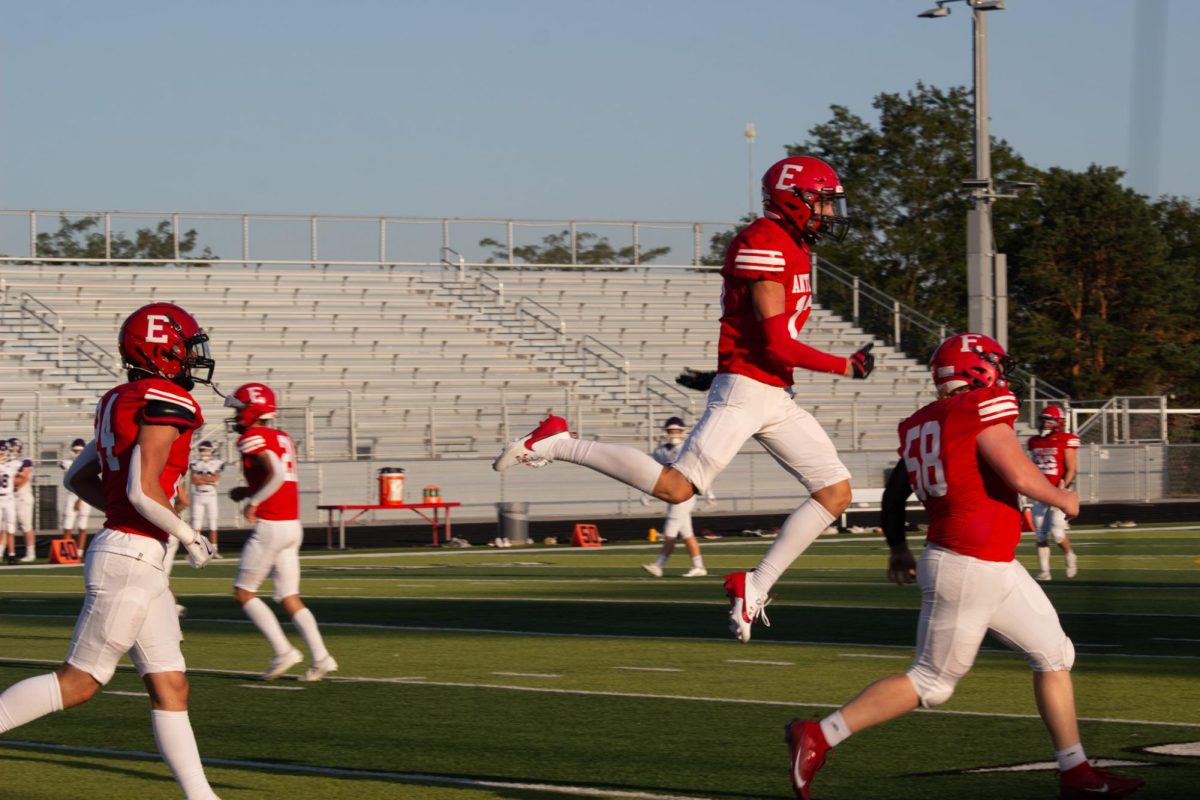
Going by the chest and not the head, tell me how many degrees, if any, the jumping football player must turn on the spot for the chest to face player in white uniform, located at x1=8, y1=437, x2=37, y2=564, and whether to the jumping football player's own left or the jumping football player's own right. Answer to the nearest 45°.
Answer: approximately 135° to the jumping football player's own left

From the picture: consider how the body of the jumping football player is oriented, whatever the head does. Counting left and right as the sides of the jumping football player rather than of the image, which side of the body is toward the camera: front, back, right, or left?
right

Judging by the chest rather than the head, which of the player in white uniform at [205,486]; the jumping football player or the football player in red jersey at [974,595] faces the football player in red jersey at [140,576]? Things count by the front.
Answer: the player in white uniform

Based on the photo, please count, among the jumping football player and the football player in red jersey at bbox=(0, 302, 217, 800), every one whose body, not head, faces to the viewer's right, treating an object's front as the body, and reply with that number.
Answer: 2

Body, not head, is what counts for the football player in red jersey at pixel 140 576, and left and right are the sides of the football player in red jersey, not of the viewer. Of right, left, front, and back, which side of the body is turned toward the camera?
right

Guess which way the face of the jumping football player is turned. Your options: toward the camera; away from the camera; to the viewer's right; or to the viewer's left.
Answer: to the viewer's right

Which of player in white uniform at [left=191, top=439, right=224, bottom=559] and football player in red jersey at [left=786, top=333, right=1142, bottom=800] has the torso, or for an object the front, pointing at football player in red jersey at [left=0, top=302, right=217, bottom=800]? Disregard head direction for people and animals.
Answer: the player in white uniform

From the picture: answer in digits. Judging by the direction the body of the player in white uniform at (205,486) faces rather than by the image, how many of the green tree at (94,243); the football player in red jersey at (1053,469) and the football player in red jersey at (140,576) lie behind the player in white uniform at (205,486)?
1

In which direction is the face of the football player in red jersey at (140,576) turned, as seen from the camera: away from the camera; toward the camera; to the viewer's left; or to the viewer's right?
to the viewer's right

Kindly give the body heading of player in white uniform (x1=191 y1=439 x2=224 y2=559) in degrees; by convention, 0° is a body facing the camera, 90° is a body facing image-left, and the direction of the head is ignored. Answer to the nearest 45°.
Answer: approximately 0°

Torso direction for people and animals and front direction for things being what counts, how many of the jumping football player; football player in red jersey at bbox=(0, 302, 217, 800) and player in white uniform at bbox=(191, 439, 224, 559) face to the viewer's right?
2

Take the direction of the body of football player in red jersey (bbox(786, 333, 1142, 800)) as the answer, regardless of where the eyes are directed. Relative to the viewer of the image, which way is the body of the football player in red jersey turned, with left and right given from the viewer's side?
facing away from the viewer and to the right of the viewer
